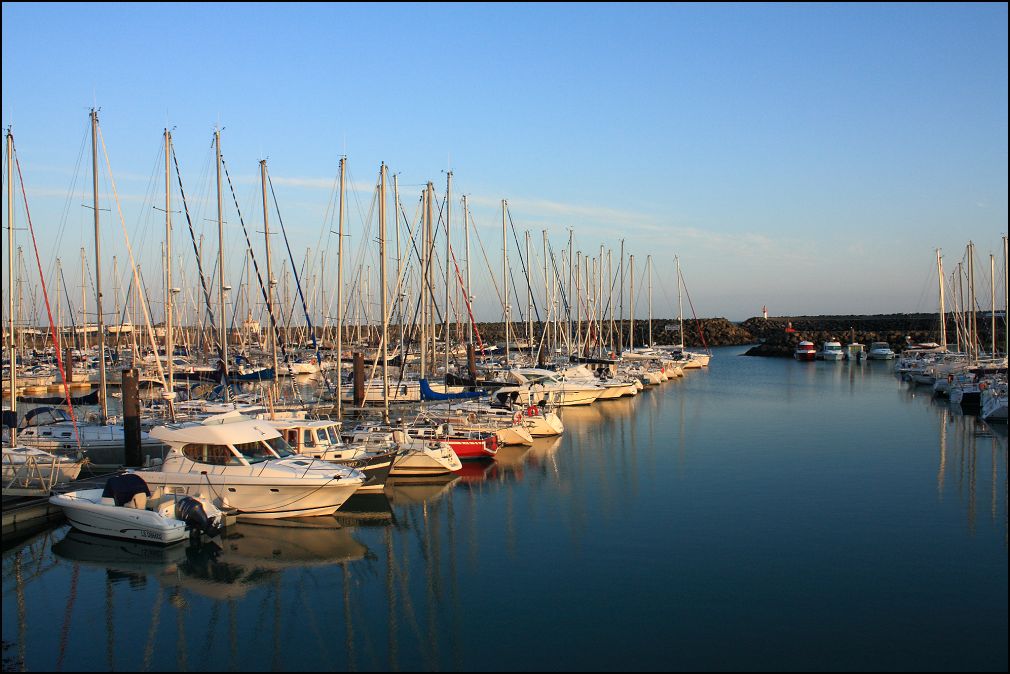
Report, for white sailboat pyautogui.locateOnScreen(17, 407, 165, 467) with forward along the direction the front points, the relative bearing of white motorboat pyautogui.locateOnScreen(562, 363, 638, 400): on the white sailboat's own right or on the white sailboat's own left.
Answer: on the white sailboat's own left

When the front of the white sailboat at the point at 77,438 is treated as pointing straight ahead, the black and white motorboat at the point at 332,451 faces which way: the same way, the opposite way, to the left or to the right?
the same way

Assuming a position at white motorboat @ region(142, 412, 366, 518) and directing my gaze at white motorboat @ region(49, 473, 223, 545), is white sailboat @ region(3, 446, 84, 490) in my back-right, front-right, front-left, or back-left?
front-right

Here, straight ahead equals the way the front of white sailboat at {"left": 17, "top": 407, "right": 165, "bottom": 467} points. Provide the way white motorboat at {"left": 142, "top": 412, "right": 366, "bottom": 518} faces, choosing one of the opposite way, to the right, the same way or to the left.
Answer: the same way

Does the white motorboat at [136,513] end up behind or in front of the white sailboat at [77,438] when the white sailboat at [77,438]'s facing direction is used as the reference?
in front

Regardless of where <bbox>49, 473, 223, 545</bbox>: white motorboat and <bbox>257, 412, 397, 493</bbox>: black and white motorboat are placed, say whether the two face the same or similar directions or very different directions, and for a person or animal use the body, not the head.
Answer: very different directions

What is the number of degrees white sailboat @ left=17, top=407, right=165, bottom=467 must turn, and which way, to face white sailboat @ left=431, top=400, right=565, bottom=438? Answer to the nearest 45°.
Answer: approximately 45° to its left

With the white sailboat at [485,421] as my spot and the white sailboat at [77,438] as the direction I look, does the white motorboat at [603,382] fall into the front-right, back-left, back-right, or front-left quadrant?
back-right

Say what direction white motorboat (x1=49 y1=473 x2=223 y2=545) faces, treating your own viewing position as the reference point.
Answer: facing away from the viewer and to the left of the viewer

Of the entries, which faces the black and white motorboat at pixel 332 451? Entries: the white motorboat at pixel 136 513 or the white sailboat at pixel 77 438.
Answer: the white sailboat at pixel 77 438

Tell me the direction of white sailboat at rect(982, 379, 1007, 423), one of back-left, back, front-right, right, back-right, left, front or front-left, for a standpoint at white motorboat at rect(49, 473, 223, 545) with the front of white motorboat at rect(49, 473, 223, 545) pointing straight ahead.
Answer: back-right

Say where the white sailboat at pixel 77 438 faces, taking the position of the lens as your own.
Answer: facing the viewer and to the right of the viewer

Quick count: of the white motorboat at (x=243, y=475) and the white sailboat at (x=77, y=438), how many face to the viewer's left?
0

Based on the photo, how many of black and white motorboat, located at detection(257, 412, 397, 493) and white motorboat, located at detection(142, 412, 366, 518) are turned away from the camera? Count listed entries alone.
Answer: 0

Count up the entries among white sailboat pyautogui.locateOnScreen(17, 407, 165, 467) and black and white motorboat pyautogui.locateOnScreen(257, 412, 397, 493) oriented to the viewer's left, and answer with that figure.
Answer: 0
